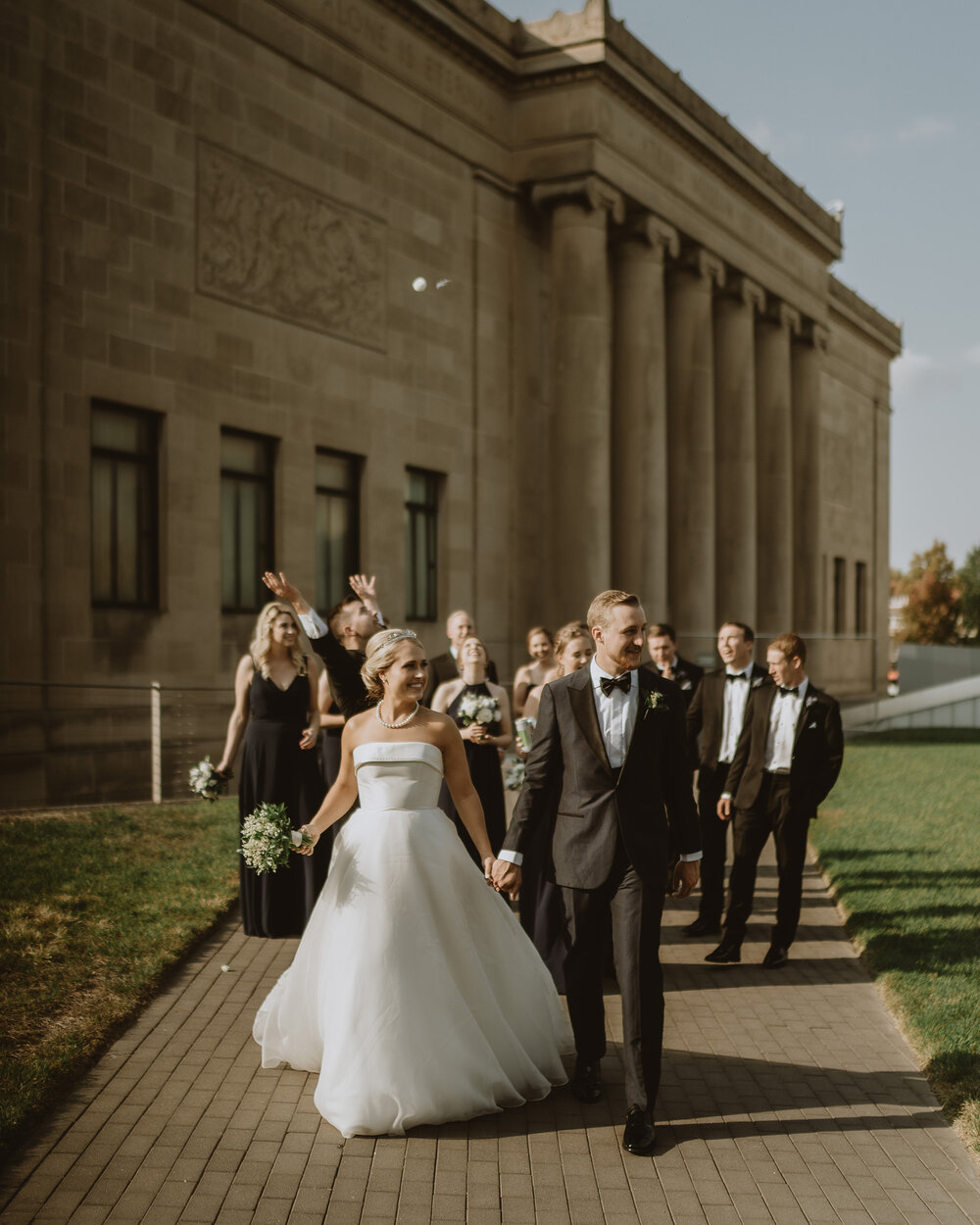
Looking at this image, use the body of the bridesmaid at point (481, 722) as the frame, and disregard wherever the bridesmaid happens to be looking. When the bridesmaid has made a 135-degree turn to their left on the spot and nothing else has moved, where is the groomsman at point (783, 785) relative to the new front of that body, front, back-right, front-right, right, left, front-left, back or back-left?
front-right

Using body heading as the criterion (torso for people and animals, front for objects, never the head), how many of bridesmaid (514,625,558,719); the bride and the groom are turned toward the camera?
3

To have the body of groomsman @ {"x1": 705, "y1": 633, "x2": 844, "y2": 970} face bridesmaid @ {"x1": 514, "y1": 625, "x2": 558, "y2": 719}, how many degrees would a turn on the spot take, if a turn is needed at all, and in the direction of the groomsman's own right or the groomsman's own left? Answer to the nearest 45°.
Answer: approximately 90° to the groomsman's own right

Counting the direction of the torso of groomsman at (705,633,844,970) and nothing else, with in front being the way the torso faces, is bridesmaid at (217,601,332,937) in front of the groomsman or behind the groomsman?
in front

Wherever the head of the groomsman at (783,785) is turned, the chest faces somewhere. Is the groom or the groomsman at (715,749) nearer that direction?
the groom

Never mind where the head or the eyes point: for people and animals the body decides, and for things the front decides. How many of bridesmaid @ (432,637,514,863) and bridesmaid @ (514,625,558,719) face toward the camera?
2

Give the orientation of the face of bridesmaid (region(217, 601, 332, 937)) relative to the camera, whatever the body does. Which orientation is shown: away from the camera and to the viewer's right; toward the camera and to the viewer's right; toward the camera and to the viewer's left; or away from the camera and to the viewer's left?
toward the camera and to the viewer's right

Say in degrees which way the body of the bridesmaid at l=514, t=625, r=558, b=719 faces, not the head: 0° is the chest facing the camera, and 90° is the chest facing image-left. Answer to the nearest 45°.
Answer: approximately 0°

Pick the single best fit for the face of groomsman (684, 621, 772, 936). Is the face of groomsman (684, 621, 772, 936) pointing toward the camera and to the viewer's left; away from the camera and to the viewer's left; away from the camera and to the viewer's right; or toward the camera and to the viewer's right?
toward the camera and to the viewer's left
